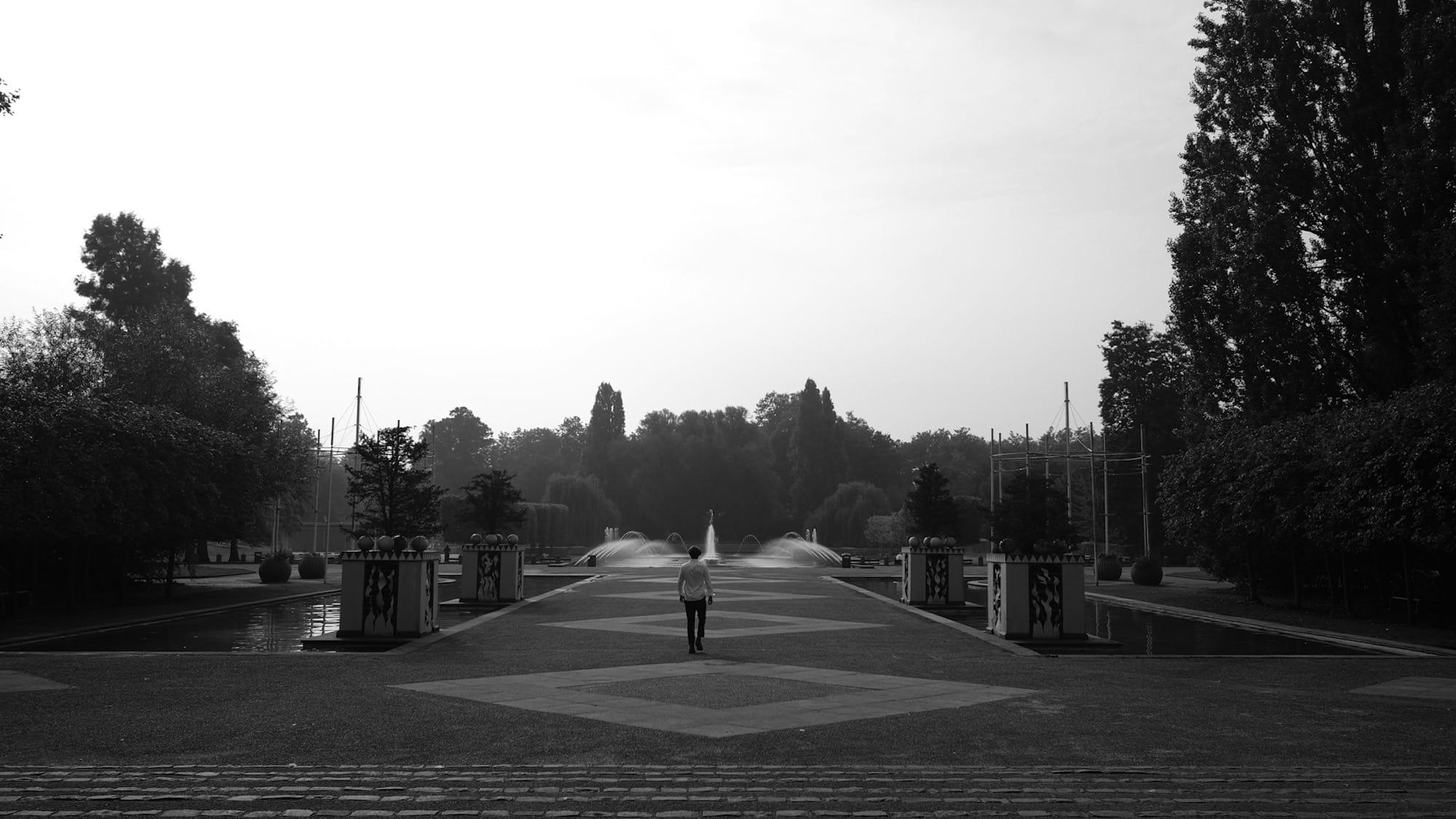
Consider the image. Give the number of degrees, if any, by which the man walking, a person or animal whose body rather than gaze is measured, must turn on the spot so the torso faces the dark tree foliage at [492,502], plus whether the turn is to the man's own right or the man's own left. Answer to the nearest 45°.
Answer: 0° — they already face it

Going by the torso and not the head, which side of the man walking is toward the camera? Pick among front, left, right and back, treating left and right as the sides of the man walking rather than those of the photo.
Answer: back

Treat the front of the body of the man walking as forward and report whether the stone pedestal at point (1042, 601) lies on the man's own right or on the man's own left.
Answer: on the man's own right

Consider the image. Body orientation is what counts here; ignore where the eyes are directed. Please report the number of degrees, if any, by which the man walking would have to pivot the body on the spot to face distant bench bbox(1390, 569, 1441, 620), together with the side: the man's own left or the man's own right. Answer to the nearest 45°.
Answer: approximately 45° to the man's own right

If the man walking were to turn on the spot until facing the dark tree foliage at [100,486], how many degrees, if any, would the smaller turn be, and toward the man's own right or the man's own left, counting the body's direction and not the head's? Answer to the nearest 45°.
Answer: approximately 45° to the man's own left

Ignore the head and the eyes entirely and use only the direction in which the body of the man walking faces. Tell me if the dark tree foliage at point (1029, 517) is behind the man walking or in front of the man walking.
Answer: in front

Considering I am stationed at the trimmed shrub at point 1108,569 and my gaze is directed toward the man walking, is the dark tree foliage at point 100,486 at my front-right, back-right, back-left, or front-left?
front-right

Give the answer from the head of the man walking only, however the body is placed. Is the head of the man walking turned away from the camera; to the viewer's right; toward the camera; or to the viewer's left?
away from the camera

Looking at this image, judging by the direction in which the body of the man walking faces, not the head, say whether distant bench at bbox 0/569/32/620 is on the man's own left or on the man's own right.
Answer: on the man's own left

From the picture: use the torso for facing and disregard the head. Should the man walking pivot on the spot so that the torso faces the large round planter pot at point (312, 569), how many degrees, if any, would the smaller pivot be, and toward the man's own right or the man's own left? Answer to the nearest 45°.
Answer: approximately 45° to the man's own left

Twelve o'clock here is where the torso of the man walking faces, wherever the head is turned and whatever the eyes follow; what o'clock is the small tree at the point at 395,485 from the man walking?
The small tree is roughly at 11 o'clock from the man walking.

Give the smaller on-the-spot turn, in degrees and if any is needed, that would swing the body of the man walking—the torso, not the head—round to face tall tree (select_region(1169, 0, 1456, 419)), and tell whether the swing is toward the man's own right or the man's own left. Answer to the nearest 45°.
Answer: approximately 45° to the man's own right

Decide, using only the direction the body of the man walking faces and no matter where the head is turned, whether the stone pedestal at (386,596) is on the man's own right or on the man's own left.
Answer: on the man's own left
